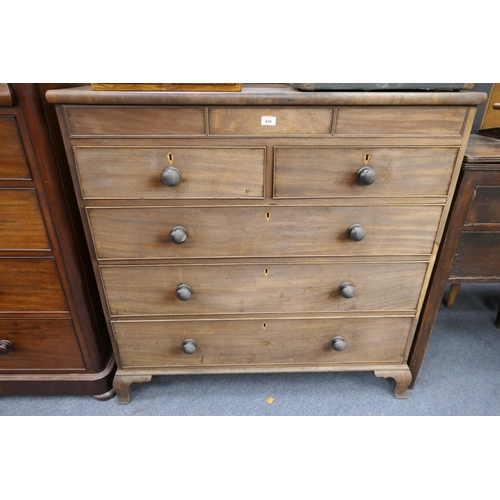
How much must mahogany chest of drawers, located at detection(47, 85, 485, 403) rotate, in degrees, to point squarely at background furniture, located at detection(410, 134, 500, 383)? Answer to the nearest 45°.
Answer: approximately 90° to its left

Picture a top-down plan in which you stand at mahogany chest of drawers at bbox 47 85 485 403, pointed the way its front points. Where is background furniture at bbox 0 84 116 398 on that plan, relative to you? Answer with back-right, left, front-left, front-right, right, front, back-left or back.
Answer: right

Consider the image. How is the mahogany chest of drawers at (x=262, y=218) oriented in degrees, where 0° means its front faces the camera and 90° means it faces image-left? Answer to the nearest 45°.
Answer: approximately 0°
